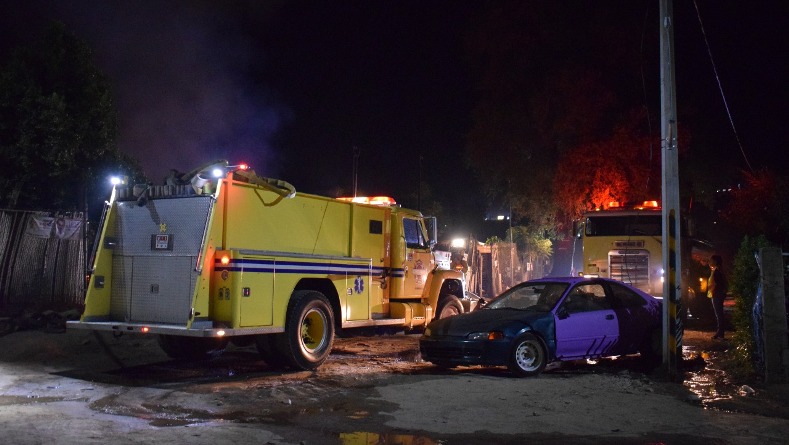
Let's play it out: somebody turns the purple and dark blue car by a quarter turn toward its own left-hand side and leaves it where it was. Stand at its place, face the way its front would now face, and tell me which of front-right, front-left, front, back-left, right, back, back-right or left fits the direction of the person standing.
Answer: left

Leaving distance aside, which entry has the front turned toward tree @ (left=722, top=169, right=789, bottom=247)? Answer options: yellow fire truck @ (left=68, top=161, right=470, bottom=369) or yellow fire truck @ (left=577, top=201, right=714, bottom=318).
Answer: yellow fire truck @ (left=68, top=161, right=470, bottom=369)

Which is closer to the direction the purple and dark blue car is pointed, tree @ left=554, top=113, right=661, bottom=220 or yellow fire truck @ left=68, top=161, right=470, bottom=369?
the yellow fire truck

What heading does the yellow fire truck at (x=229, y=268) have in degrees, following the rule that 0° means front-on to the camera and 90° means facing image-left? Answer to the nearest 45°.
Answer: approximately 225°

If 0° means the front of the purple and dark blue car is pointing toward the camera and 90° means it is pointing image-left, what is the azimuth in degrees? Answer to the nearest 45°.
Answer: approximately 45°

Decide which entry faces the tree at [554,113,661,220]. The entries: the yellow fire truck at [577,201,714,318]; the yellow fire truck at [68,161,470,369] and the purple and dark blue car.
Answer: the yellow fire truck at [68,161,470,369]

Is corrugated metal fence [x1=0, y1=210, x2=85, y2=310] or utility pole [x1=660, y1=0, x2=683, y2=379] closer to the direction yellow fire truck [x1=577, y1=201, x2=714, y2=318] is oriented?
the utility pole

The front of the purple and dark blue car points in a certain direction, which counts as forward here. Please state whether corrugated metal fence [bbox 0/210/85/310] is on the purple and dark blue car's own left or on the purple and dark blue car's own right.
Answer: on the purple and dark blue car's own right

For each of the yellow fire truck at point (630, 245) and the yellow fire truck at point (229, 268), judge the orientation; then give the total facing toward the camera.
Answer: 1

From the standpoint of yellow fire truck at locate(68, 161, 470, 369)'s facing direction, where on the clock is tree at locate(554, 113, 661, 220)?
The tree is roughly at 12 o'clock from the yellow fire truck.

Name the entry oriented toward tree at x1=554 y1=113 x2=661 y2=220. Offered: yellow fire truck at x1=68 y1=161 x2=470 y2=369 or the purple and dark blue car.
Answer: the yellow fire truck

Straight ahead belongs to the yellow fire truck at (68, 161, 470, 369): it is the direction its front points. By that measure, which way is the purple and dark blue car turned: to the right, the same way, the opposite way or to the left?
the opposite way

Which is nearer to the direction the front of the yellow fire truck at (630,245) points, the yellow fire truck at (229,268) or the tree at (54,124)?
the yellow fire truck
